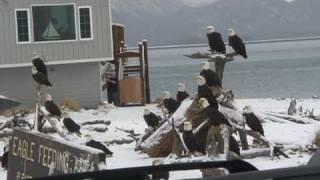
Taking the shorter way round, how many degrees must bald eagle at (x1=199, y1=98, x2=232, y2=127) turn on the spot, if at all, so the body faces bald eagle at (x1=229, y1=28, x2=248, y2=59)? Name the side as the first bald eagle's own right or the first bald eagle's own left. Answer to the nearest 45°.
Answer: approximately 90° to the first bald eagle's own right

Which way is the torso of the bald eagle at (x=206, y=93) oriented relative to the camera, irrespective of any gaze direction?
to the viewer's left

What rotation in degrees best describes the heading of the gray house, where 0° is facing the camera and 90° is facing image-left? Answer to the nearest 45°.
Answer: approximately 0°

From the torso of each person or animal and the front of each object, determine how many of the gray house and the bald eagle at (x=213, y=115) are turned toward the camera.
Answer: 1
